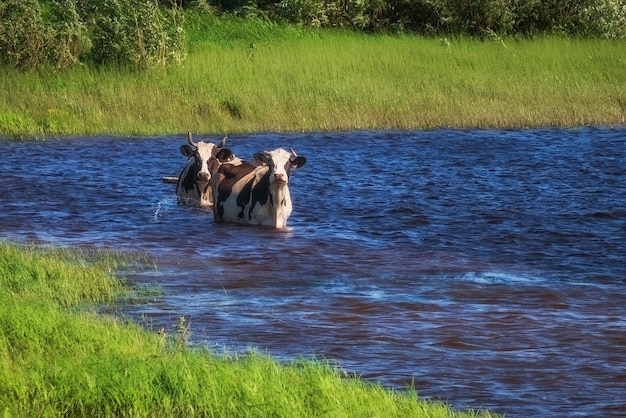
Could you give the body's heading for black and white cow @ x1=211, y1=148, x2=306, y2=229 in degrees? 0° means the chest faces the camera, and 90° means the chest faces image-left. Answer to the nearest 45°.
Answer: approximately 315°

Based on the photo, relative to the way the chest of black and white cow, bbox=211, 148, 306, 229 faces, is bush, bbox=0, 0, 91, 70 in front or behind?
behind

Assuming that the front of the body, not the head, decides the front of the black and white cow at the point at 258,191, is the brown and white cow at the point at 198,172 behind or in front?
behind

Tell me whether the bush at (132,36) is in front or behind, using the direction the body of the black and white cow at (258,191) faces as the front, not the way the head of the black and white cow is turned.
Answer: behind

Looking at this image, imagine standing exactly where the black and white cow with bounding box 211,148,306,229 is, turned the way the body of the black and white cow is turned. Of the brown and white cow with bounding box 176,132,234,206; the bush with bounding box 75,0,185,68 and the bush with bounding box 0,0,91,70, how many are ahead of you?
0
